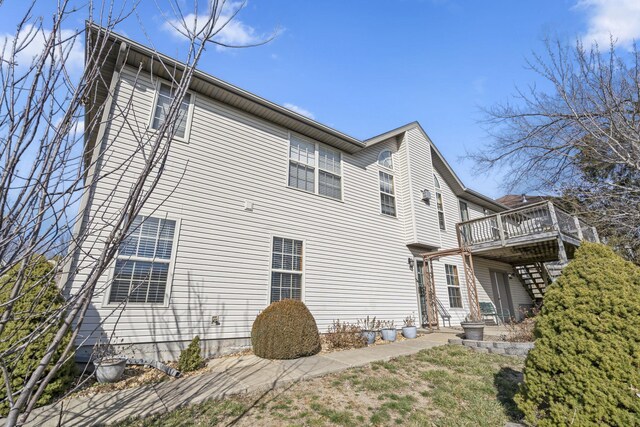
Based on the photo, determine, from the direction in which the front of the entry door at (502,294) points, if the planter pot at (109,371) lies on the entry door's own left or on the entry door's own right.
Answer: on the entry door's own right

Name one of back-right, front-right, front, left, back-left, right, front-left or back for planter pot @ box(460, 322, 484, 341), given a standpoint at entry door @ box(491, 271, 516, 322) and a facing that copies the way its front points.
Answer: front-right

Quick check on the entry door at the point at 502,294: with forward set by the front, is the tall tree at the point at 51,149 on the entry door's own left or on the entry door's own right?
on the entry door's own right

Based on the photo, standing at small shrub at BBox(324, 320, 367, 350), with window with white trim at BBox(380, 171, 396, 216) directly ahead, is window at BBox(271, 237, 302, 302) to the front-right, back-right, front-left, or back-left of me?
back-left

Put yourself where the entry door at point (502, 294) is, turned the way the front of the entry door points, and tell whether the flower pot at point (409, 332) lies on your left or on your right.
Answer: on your right

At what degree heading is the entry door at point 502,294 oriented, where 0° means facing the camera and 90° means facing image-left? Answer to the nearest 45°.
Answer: approximately 315°

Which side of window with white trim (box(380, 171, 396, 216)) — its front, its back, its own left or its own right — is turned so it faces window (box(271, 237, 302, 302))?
right

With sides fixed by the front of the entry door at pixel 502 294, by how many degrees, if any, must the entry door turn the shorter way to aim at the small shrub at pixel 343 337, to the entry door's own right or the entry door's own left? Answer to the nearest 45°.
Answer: approximately 45° to the entry door's own right

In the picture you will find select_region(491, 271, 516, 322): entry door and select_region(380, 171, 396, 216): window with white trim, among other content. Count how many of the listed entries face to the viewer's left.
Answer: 0

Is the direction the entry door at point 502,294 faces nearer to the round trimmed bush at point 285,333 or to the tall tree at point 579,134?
the tall tree

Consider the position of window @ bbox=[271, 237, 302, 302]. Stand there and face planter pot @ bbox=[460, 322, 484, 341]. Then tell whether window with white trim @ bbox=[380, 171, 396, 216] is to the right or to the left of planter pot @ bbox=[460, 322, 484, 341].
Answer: left
